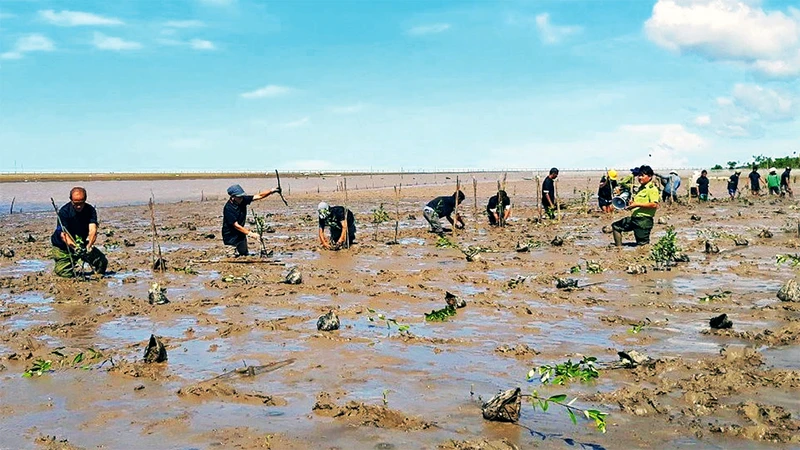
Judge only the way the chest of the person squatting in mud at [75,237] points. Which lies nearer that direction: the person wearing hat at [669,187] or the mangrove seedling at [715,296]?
the mangrove seedling

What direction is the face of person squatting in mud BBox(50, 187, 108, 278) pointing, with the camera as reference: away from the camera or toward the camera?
toward the camera

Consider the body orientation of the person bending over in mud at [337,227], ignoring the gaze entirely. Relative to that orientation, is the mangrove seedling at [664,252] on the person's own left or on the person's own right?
on the person's own left

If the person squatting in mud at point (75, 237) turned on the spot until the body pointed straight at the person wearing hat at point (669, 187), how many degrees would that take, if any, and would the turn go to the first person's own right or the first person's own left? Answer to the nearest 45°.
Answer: approximately 90° to the first person's own left

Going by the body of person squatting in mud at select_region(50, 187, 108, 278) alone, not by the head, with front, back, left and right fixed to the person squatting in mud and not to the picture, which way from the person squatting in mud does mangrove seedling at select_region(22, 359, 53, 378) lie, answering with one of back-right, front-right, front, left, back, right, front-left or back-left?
front

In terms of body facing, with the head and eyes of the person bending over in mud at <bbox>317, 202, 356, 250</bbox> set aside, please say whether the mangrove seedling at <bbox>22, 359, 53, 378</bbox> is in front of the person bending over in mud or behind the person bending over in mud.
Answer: in front

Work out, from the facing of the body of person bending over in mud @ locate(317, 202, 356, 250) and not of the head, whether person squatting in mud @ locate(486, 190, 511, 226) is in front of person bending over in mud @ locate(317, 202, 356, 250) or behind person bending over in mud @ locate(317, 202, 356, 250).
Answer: behind

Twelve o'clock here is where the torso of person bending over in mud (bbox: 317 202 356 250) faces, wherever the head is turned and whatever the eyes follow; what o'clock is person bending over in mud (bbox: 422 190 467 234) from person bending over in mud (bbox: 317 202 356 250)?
person bending over in mud (bbox: 422 190 467 234) is roughly at 6 o'clock from person bending over in mud (bbox: 317 202 356 250).

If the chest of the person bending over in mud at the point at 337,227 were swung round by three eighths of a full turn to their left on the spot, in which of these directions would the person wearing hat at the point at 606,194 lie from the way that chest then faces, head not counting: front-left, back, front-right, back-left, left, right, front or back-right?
front-left

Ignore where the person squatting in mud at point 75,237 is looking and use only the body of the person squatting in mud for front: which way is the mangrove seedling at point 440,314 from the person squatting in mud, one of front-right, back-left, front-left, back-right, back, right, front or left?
front-left

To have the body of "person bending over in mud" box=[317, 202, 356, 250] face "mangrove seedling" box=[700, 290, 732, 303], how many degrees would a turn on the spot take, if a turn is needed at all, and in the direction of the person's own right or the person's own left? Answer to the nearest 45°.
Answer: approximately 90° to the person's own left

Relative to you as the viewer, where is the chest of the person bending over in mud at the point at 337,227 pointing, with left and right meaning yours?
facing the viewer and to the left of the viewer

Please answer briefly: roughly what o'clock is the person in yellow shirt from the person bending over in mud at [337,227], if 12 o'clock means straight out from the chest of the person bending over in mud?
The person in yellow shirt is roughly at 8 o'clock from the person bending over in mud.
